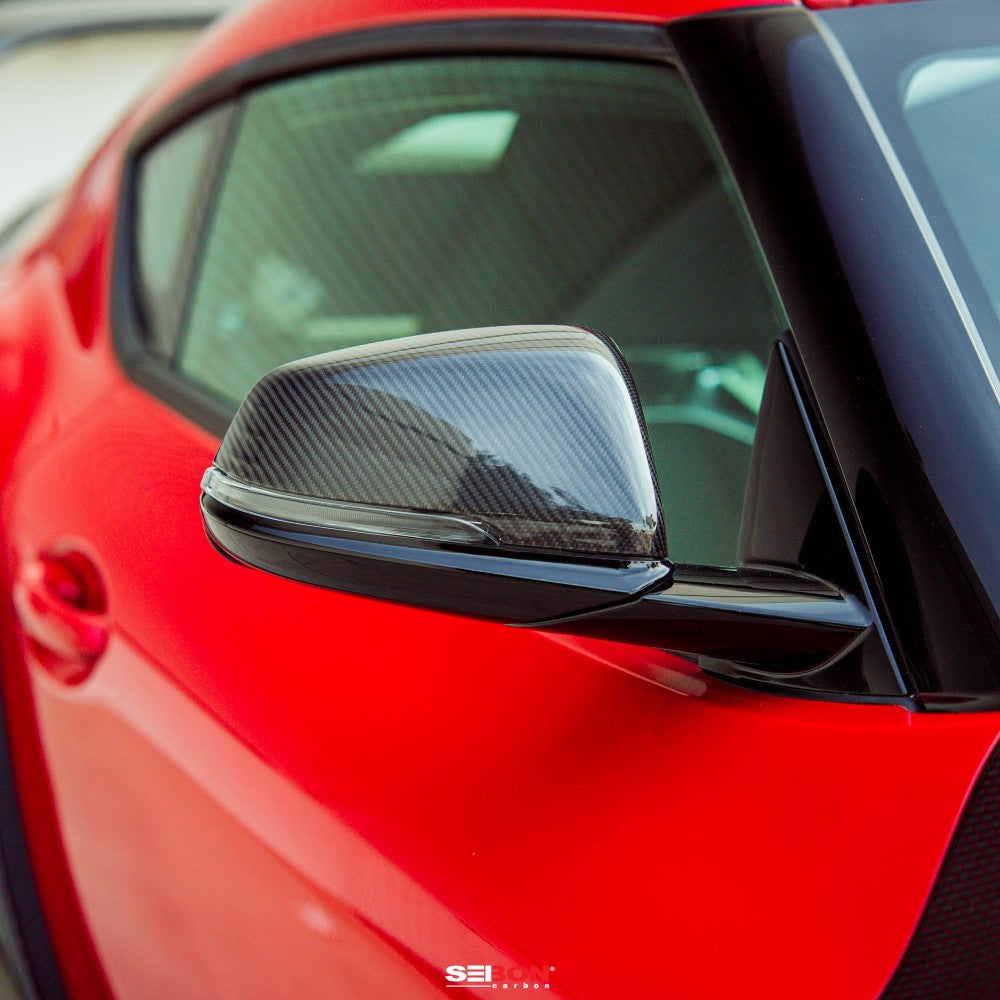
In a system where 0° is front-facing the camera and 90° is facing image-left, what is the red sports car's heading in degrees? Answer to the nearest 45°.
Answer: approximately 315°
